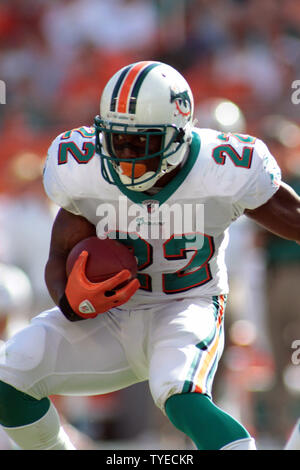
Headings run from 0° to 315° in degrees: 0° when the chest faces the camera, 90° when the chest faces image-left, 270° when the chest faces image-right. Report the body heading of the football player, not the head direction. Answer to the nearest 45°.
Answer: approximately 0°
